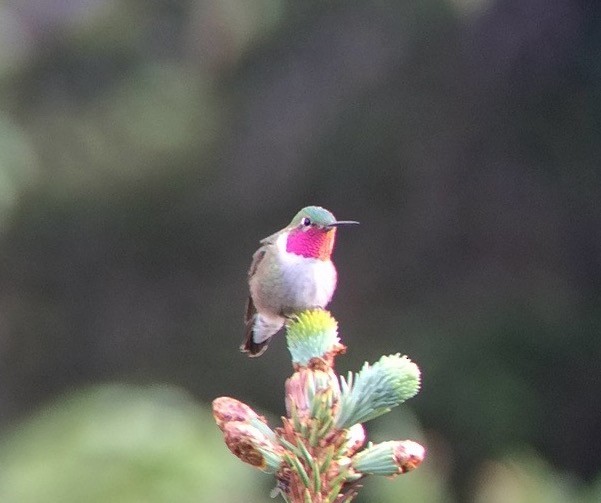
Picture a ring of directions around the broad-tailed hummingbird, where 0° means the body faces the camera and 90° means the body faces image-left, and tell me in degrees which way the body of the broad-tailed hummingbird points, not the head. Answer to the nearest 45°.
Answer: approximately 315°
